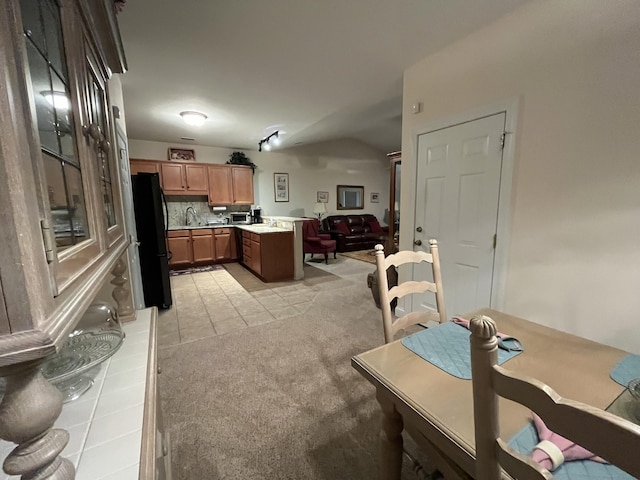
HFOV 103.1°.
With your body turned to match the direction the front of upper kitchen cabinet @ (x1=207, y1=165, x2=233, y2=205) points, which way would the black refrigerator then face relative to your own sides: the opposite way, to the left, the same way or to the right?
to the left

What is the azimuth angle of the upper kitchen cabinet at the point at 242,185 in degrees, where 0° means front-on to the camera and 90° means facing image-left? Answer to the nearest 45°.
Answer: approximately 0°

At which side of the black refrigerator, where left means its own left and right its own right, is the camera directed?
right

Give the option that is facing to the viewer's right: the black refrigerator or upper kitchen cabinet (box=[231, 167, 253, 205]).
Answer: the black refrigerator

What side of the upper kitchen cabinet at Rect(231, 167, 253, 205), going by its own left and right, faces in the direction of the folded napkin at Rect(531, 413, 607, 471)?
front

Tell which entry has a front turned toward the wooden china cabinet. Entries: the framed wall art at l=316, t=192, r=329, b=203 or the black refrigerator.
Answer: the framed wall art

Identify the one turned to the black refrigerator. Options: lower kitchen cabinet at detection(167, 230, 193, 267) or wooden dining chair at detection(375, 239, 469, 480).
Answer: the lower kitchen cabinet

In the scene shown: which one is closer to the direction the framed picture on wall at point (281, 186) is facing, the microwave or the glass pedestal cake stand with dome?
the glass pedestal cake stand with dome

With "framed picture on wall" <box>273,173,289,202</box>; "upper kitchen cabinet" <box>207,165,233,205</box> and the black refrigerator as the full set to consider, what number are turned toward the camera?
2

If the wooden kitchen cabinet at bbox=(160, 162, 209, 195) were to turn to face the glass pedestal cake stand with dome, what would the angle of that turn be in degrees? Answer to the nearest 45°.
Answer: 0° — it already faces it

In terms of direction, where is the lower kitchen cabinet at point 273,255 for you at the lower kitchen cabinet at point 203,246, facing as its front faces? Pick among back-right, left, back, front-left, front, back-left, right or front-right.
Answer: front-left
